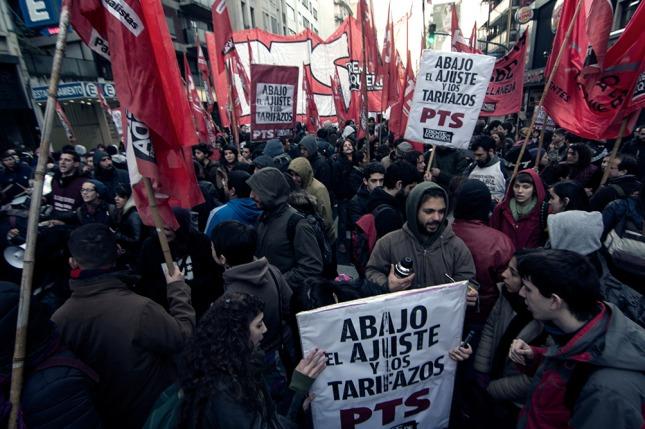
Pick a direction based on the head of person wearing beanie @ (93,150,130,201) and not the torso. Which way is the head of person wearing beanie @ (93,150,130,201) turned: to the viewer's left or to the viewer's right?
to the viewer's right

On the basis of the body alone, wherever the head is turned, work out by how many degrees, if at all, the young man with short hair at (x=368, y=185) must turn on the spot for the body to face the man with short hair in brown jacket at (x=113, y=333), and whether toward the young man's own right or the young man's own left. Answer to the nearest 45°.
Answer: approximately 90° to the young man's own right

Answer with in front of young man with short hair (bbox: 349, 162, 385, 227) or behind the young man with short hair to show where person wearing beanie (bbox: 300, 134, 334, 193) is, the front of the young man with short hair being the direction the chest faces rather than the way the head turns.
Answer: behind

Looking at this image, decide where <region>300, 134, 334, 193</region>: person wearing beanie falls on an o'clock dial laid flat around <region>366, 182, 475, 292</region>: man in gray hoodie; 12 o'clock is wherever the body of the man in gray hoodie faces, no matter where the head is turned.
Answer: The person wearing beanie is roughly at 5 o'clock from the man in gray hoodie.

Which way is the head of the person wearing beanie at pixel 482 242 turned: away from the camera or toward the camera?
away from the camera

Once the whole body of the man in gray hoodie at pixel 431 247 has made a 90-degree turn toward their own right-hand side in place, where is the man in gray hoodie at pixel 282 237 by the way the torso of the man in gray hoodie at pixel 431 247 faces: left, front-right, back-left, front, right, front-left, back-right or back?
front

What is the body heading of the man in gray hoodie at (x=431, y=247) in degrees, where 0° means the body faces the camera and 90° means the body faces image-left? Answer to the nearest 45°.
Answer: approximately 0°

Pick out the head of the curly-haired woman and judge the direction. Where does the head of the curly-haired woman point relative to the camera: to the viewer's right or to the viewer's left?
to the viewer's right

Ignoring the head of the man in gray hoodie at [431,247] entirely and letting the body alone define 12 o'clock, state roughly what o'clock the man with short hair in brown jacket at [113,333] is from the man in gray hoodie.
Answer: The man with short hair in brown jacket is roughly at 2 o'clock from the man in gray hoodie.

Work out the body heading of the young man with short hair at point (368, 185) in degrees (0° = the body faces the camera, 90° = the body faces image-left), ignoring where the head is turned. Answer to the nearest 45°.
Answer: approximately 315°

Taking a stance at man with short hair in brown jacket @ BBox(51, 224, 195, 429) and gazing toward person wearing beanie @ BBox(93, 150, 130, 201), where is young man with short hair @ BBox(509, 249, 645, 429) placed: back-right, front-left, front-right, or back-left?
back-right

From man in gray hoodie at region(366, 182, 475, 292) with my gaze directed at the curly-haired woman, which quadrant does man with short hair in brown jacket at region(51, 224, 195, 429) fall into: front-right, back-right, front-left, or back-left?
front-right

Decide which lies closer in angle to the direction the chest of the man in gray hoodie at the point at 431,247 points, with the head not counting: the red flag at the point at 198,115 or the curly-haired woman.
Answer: the curly-haired woman

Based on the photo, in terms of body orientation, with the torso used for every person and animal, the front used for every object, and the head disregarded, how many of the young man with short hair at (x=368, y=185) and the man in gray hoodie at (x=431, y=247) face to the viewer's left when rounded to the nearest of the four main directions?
0

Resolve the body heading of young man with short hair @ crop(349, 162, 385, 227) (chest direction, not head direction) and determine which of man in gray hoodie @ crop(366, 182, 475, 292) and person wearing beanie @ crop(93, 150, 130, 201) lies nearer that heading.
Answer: the man in gray hoodie

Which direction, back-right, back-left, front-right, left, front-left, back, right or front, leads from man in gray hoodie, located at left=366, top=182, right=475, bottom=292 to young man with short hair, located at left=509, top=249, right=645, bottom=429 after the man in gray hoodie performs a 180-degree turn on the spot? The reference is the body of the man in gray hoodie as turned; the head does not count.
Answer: back-right

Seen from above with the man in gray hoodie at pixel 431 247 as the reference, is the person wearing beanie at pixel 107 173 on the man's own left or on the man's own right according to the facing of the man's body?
on the man's own right

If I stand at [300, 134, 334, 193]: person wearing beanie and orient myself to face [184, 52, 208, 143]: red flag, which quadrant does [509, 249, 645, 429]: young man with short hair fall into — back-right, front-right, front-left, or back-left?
back-left
